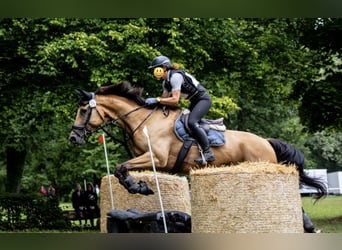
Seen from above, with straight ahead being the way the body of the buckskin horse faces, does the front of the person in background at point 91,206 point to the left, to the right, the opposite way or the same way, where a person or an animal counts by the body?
to the left

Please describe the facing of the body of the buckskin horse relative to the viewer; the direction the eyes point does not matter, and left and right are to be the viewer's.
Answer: facing to the left of the viewer

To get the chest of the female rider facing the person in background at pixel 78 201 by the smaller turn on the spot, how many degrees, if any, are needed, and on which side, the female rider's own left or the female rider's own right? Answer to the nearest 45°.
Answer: approximately 45° to the female rider's own right

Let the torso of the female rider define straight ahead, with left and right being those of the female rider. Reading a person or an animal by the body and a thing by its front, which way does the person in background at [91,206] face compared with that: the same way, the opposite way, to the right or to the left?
to the left

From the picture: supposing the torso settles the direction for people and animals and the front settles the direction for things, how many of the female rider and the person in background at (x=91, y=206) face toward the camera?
1

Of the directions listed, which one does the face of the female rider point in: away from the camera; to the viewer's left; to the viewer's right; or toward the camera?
to the viewer's left

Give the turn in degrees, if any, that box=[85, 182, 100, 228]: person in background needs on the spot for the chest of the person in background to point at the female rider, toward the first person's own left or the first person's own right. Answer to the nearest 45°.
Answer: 0° — they already face them

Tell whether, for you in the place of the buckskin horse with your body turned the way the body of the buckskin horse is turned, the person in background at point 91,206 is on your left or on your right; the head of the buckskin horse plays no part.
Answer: on your right

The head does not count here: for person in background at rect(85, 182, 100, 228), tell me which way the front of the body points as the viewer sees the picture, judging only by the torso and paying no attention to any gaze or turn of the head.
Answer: toward the camera

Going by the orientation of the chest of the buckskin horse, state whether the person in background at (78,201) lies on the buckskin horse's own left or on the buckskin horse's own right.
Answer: on the buckskin horse's own right

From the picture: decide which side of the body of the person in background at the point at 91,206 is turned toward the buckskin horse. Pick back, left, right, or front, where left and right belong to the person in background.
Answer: front

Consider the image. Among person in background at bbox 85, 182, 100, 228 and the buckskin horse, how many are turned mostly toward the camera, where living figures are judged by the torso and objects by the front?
1

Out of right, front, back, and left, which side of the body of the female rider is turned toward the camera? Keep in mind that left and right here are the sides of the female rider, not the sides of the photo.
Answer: left
